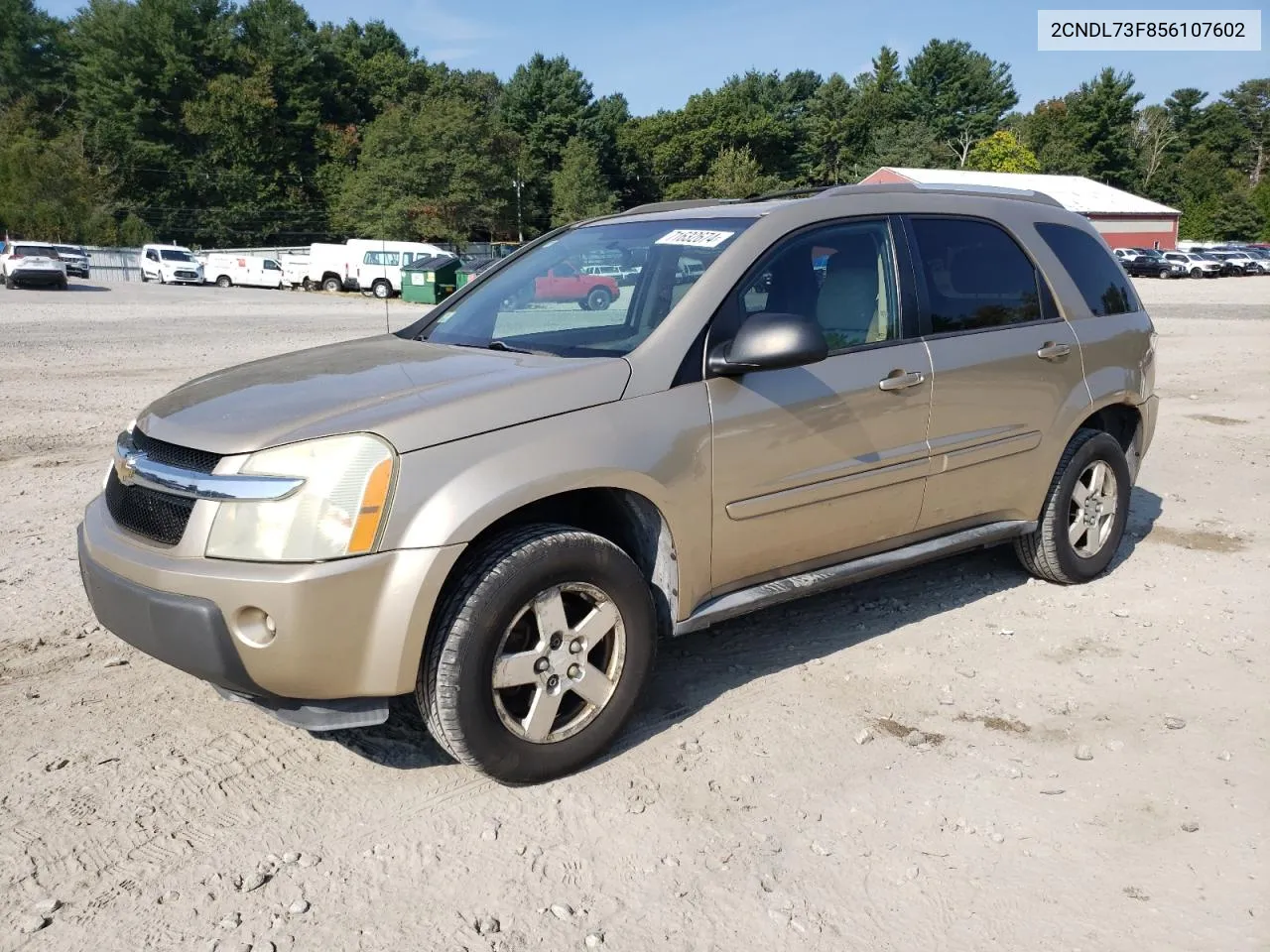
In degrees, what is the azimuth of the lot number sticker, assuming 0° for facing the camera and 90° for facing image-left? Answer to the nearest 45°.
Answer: approximately 45°

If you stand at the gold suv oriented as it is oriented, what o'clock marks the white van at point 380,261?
The white van is roughly at 4 o'clock from the gold suv.

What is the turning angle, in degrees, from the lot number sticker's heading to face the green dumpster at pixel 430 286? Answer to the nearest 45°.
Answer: approximately 135° to its right

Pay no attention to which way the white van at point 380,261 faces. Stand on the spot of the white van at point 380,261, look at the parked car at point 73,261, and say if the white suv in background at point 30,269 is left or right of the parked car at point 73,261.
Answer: left

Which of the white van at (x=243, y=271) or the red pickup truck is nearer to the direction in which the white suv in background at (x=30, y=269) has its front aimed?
the white van

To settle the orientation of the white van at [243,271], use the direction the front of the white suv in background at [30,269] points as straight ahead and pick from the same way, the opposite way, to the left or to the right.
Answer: to the right
